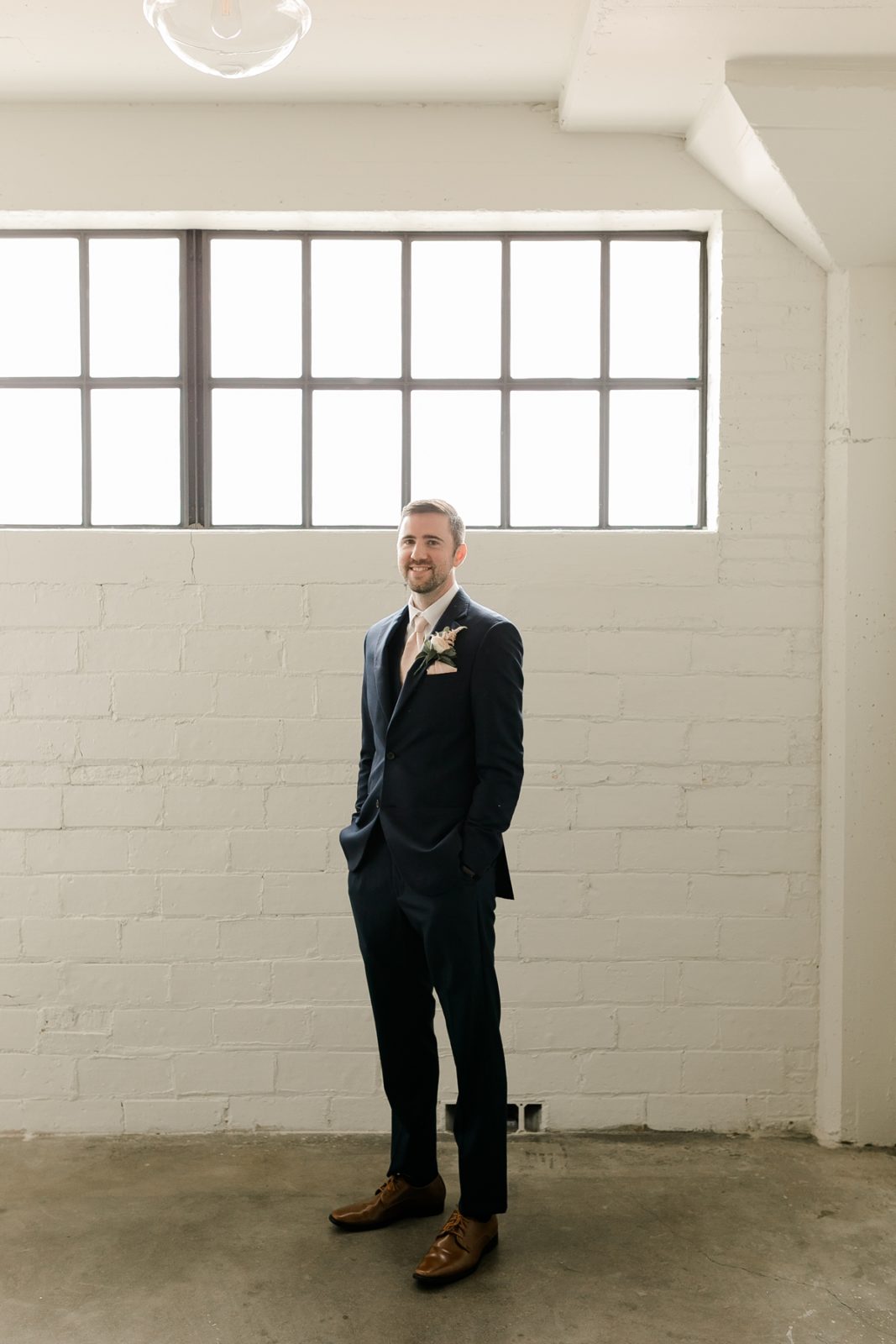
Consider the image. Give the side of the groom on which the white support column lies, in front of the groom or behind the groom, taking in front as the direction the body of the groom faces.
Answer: behind
